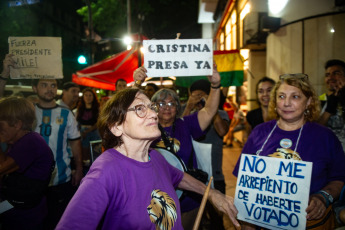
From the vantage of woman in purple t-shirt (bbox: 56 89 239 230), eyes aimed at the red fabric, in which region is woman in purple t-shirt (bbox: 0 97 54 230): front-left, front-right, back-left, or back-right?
front-left

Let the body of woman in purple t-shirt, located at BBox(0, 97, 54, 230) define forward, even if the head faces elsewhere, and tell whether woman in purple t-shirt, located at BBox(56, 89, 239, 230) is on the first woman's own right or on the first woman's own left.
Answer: on the first woman's own left

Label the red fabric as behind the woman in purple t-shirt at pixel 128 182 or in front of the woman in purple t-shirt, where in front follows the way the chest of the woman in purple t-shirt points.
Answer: behind

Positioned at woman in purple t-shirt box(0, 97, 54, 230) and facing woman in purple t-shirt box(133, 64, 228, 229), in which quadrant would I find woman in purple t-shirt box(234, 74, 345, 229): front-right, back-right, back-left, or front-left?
front-right

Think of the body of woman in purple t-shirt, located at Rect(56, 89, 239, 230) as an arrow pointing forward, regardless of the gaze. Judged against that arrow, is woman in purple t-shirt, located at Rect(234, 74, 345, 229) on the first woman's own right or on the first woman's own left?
on the first woman's own left

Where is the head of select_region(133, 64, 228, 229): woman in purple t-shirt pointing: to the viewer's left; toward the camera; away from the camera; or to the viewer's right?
toward the camera

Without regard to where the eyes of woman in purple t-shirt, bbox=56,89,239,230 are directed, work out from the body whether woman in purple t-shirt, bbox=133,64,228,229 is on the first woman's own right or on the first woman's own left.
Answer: on the first woman's own left

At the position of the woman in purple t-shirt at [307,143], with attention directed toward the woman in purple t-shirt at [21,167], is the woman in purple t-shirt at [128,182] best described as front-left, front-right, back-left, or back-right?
front-left
